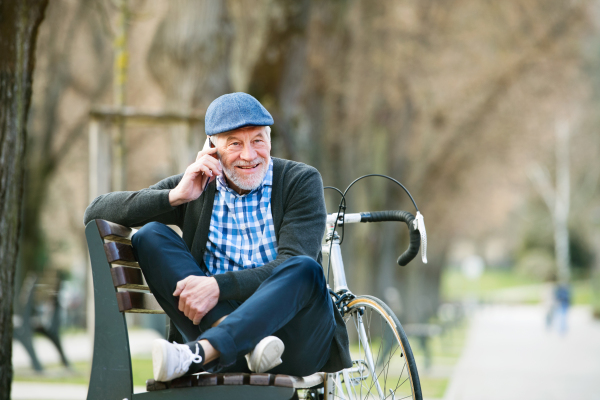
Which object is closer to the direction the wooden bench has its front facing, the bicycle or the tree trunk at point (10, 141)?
the bicycle

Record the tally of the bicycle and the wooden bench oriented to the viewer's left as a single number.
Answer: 0

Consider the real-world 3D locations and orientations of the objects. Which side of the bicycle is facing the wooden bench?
right

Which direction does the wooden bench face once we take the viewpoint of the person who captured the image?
facing to the right of the viewer

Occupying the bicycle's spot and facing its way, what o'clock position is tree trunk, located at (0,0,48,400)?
The tree trunk is roughly at 5 o'clock from the bicycle.

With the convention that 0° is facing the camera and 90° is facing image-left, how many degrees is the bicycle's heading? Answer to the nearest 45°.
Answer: approximately 315°
